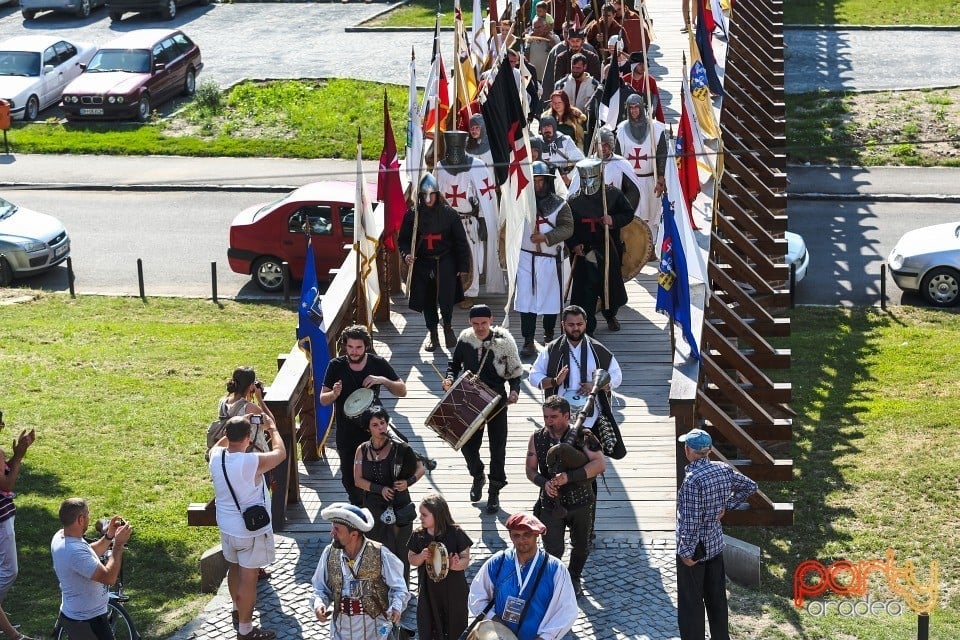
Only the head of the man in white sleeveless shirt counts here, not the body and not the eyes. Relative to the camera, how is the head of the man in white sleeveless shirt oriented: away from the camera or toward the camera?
away from the camera

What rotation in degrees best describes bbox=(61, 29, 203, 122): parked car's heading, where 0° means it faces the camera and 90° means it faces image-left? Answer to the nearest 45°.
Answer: approximately 45°

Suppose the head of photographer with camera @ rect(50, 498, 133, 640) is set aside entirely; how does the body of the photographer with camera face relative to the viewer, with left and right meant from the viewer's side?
facing away from the viewer and to the right of the viewer

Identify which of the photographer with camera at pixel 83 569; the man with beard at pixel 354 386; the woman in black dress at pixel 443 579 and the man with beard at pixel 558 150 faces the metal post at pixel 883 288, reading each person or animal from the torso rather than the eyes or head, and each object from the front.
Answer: the photographer with camera

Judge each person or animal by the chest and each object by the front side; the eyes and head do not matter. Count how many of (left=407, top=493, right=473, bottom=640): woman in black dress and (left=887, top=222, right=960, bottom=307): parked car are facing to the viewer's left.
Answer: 1

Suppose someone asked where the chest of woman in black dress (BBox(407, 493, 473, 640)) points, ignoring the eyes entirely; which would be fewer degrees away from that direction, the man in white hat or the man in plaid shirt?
the man in white hat

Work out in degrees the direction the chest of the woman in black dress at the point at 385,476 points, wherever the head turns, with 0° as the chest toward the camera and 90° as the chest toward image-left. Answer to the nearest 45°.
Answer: approximately 0°

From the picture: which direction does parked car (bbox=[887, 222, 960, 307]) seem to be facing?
to the viewer's left

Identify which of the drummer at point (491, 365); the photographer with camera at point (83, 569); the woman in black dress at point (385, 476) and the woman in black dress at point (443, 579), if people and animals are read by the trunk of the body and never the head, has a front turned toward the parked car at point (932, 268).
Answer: the photographer with camera

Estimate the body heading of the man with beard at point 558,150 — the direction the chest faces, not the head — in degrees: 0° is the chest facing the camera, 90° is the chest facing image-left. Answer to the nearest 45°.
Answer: approximately 0°

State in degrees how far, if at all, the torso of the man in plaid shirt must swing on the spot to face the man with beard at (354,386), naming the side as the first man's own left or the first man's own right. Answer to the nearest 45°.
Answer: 0° — they already face them

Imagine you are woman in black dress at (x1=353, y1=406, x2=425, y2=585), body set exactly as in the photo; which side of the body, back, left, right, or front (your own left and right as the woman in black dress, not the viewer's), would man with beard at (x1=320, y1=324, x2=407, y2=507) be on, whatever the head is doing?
back
